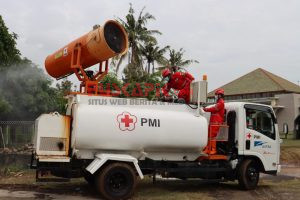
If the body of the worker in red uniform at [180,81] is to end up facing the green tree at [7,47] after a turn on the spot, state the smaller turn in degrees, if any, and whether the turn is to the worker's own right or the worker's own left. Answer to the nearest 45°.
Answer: approximately 45° to the worker's own right

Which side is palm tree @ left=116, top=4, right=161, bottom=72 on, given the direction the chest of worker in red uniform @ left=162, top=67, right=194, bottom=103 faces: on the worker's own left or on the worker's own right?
on the worker's own right

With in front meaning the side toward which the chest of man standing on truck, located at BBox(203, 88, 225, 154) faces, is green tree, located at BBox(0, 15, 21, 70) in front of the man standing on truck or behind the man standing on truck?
in front

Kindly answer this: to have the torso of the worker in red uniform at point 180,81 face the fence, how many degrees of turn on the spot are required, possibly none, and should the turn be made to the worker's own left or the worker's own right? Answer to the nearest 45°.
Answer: approximately 45° to the worker's own right

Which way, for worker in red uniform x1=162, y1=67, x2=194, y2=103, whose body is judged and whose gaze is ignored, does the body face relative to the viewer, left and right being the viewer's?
facing to the left of the viewer

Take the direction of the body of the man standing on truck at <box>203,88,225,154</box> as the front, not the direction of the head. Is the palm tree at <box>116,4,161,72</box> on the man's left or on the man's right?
on the man's right

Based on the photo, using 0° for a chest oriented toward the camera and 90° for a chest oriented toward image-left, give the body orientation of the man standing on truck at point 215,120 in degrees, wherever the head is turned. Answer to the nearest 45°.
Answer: approximately 90°

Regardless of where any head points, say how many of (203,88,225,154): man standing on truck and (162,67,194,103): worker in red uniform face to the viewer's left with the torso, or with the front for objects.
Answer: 2

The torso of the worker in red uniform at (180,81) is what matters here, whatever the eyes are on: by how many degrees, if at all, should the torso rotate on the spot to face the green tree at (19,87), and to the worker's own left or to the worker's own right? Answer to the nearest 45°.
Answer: approximately 45° to the worker's own right
